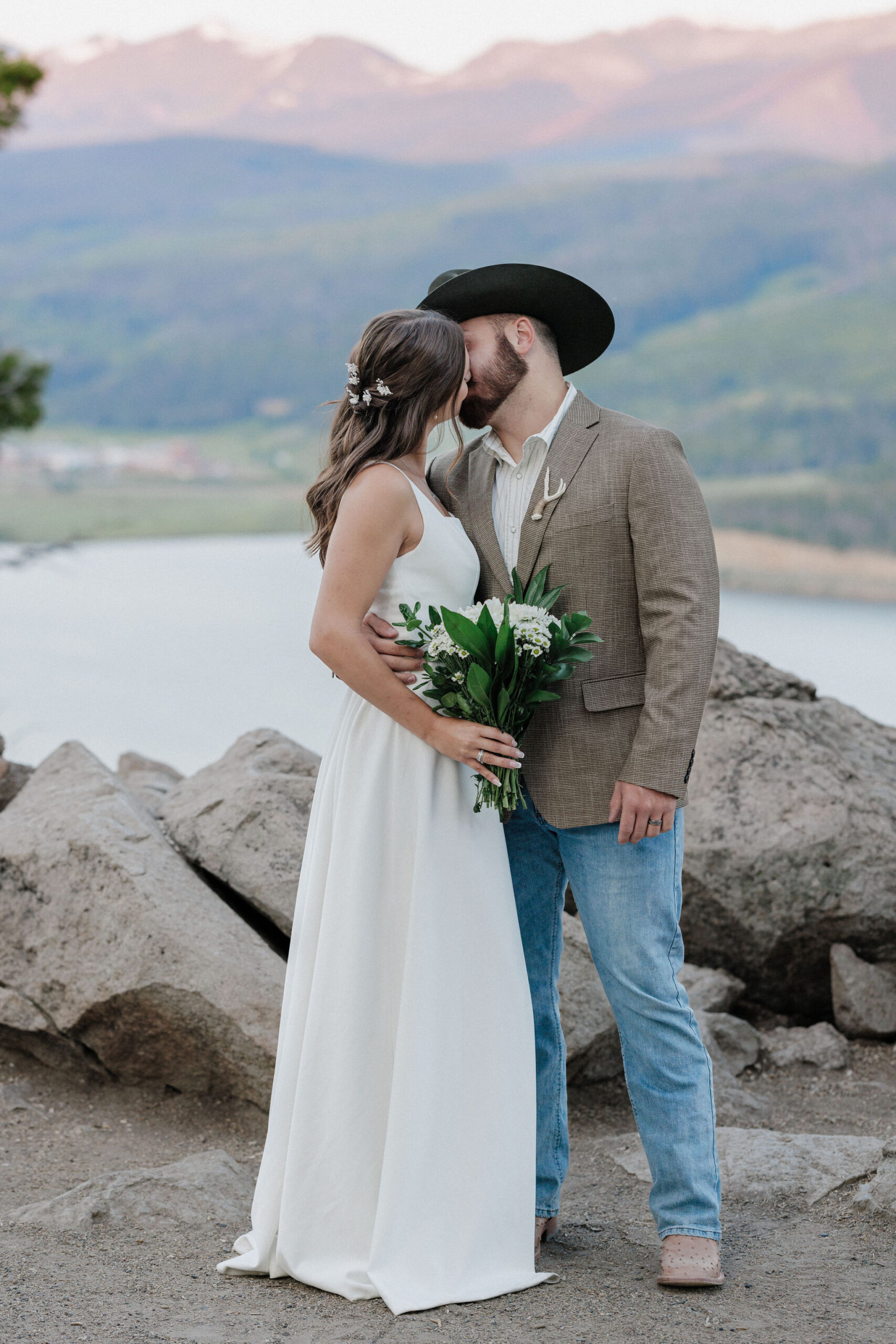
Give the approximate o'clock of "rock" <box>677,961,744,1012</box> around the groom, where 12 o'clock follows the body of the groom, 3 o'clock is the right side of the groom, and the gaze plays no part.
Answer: The rock is roughly at 5 o'clock from the groom.

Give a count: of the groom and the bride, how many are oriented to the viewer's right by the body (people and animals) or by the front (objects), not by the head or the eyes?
1

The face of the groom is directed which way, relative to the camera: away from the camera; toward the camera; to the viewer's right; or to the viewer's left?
to the viewer's left

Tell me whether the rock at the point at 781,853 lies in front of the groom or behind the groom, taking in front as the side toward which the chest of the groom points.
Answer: behind

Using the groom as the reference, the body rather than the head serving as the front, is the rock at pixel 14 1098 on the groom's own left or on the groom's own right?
on the groom's own right

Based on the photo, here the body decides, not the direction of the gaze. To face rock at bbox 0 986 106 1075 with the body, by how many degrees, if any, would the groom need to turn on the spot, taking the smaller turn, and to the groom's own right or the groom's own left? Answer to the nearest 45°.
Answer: approximately 90° to the groom's own right

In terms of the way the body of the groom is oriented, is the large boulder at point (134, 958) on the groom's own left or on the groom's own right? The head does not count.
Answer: on the groom's own right

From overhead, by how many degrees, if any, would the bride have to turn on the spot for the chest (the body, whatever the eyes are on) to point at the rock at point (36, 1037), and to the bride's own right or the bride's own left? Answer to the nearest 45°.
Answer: approximately 135° to the bride's own left

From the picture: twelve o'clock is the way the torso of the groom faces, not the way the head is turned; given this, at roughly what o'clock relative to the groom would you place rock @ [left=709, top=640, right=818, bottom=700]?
The rock is roughly at 5 o'clock from the groom.

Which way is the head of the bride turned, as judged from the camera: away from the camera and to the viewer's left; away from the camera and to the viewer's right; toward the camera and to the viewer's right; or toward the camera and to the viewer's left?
away from the camera and to the viewer's right

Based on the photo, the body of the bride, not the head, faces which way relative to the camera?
to the viewer's right
